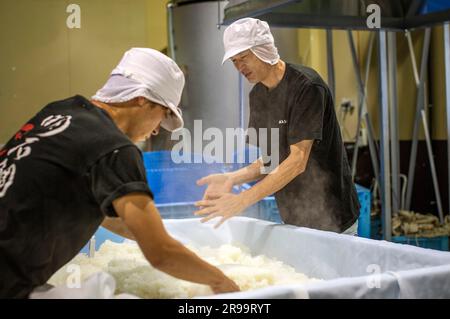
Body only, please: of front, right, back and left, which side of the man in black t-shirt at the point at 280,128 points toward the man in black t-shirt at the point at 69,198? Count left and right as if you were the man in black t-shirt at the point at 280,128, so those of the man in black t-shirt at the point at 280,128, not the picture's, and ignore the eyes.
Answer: front

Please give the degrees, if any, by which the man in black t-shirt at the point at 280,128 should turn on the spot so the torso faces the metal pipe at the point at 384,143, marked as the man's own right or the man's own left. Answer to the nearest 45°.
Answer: approximately 135° to the man's own right

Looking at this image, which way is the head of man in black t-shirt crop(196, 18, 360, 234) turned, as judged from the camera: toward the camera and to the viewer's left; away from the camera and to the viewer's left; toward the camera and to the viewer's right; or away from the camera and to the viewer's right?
toward the camera and to the viewer's left

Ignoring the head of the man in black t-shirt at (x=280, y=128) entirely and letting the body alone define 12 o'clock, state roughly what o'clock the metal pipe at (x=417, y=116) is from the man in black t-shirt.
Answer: The metal pipe is roughly at 5 o'clock from the man in black t-shirt.

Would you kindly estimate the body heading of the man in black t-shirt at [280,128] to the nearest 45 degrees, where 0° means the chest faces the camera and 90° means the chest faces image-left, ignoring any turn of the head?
approximately 45°
